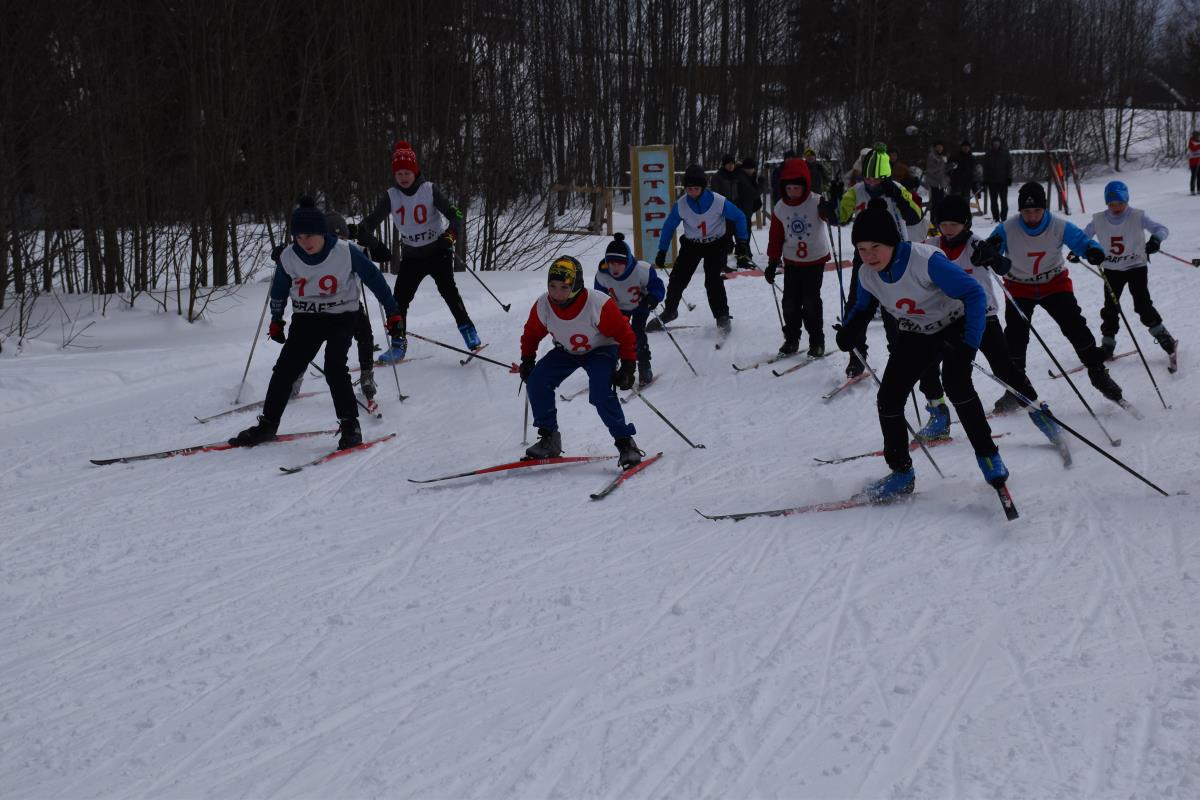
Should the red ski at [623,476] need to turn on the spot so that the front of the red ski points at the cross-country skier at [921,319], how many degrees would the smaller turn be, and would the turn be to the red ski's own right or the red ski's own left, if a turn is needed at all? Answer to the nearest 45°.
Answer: approximately 90° to the red ski's own left

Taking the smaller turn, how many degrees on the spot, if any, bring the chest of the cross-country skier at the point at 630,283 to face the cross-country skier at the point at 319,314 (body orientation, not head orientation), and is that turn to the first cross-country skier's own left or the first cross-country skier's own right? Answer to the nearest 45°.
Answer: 0° — they already face them

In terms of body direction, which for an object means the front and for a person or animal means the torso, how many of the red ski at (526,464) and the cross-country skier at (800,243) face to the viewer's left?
1

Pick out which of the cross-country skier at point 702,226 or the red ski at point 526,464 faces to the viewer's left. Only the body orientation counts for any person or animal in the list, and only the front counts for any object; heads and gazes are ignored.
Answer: the red ski

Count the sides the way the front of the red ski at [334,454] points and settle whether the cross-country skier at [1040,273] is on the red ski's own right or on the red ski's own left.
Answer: on the red ski's own left

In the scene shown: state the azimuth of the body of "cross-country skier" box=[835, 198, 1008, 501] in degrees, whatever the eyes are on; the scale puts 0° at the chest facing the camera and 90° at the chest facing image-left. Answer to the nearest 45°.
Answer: approximately 45°

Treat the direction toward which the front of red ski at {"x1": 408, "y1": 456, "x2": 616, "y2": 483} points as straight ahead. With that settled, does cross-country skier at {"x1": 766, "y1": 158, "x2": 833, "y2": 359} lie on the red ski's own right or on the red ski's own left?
on the red ski's own right

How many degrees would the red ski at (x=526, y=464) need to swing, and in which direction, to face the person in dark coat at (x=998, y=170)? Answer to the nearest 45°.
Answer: approximately 135° to its right

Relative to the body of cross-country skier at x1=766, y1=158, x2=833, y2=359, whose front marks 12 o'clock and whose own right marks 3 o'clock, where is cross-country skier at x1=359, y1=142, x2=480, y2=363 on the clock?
cross-country skier at x1=359, y1=142, x2=480, y2=363 is roughly at 3 o'clock from cross-country skier at x1=766, y1=158, x2=833, y2=359.

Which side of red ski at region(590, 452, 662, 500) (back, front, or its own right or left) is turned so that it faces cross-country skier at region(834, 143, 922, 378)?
back
